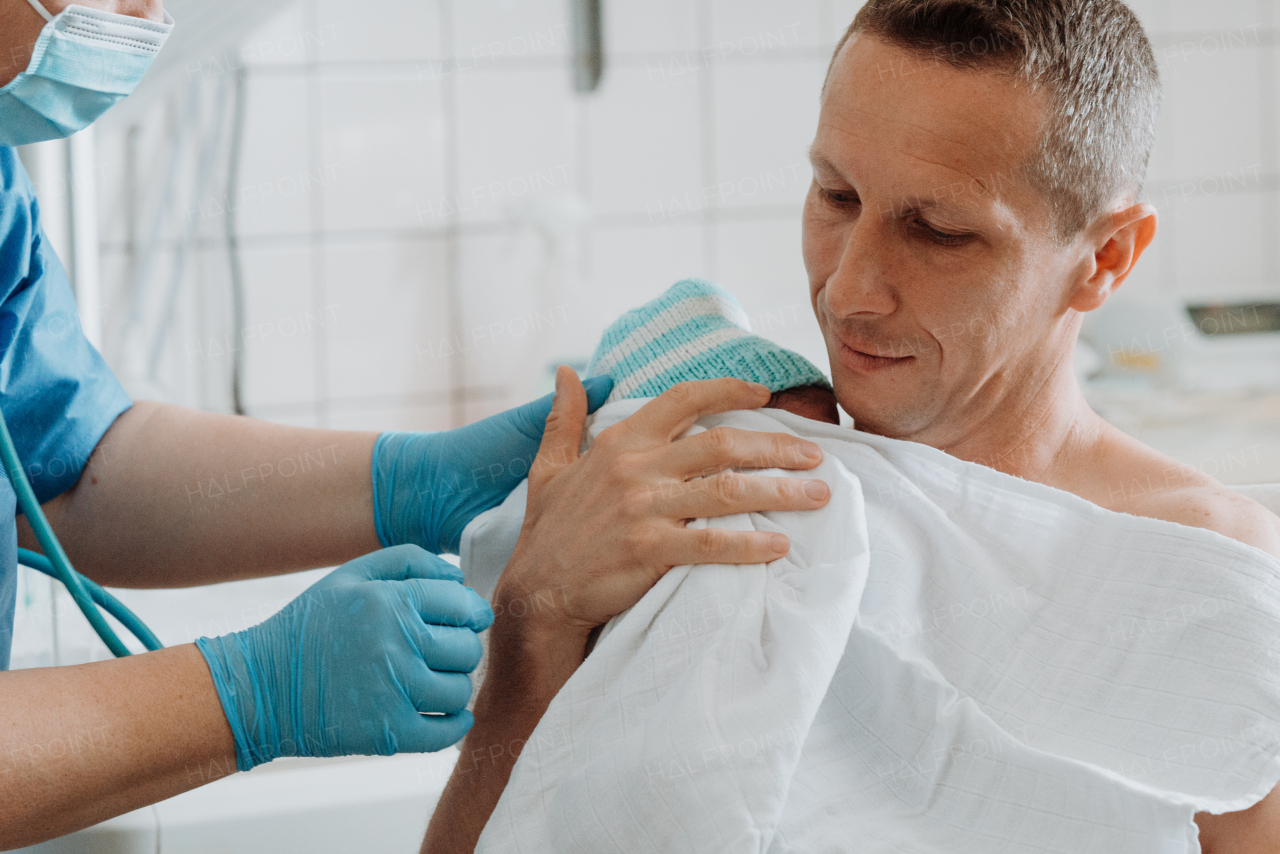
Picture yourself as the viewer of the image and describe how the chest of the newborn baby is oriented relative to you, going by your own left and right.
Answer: facing to the right of the viewer

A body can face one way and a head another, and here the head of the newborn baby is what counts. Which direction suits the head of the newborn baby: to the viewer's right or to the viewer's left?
to the viewer's right
